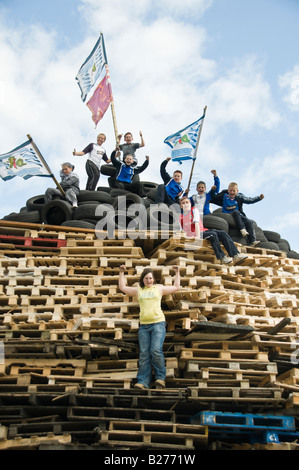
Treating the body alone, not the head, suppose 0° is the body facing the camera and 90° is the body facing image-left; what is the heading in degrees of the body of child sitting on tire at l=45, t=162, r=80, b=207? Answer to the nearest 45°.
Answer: approximately 45°

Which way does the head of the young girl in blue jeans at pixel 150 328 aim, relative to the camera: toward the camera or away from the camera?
toward the camera

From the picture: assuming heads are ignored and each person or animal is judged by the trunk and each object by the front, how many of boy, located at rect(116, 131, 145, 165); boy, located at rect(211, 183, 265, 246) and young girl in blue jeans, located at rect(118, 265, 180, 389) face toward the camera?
3

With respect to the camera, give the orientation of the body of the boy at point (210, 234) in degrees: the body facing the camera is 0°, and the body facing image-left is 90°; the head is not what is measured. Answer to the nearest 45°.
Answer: approximately 315°

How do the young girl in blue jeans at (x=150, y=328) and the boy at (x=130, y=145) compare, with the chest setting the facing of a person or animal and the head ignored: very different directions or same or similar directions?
same or similar directions

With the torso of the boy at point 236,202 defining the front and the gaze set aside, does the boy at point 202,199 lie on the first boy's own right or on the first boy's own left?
on the first boy's own right

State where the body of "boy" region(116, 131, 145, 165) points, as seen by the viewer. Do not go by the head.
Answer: toward the camera

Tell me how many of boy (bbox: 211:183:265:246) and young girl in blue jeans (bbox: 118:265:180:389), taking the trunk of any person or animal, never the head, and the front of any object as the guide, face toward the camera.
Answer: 2

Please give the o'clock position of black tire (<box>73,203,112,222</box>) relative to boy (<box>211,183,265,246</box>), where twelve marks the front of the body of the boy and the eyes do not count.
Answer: The black tire is roughly at 2 o'clock from the boy.

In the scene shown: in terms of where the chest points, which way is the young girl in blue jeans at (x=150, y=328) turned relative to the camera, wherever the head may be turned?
toward the camera
